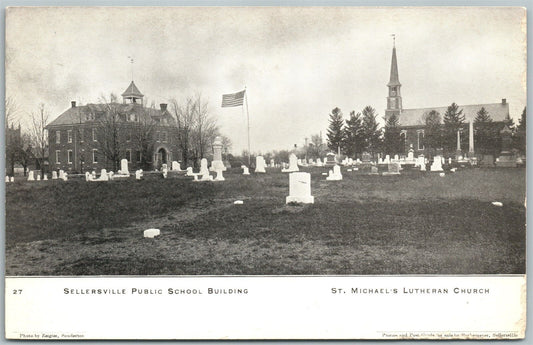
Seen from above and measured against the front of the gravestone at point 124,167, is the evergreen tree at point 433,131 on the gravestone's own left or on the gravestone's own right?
on the gravestone's own left

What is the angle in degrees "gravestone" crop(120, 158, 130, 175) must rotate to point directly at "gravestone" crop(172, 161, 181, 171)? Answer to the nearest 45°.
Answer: approximately 90° to its left

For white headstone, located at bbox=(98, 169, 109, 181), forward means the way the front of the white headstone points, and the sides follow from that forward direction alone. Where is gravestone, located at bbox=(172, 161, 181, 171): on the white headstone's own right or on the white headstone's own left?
on the white headstone's own left

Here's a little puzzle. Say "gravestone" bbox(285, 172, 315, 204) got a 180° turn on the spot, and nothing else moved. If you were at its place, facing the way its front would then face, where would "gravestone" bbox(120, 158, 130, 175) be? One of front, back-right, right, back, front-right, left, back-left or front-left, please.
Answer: left
